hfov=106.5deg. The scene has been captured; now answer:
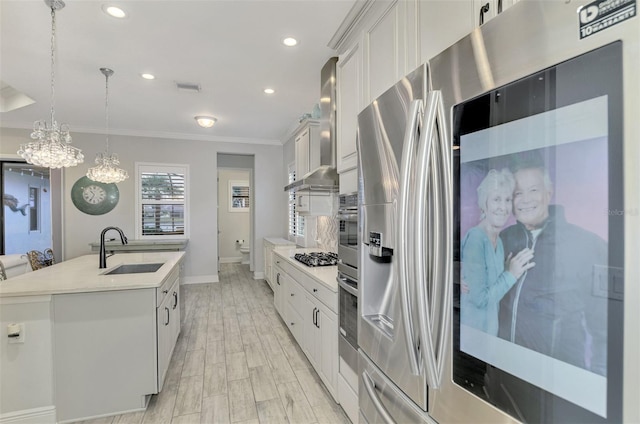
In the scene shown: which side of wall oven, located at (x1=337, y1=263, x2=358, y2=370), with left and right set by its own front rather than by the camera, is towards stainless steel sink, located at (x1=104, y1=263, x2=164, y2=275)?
front

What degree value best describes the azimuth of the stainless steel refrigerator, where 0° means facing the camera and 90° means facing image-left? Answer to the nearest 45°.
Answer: approximately 45°

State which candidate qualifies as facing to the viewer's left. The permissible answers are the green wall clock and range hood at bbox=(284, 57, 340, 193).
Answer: the range hood

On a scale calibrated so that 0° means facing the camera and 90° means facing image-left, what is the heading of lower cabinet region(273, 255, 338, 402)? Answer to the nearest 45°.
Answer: approximately 90°

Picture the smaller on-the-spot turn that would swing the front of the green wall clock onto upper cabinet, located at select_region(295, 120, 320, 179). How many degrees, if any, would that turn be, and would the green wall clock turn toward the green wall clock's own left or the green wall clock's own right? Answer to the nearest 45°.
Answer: approximately 45° to the green wall clock's own left

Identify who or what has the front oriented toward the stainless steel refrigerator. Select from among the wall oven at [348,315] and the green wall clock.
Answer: the green wall clock

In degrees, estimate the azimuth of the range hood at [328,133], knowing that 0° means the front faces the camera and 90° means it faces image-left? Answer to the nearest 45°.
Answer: approximately 90°

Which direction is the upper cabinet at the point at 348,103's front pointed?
to the viewer's left

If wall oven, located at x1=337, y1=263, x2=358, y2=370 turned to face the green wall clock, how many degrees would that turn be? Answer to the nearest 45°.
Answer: approximately 45° to its right

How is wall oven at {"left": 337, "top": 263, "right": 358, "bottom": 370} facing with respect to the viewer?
to the viewer's left
